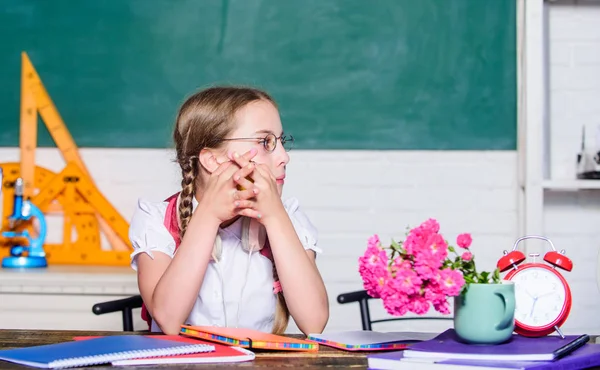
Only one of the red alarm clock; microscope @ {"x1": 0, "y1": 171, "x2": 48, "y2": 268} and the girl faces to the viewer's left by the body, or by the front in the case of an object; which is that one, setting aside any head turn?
the microscope

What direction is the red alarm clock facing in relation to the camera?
toward the camera

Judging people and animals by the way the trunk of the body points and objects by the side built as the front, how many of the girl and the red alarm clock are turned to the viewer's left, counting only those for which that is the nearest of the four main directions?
0

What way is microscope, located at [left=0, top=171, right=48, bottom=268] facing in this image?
to the viewer's left

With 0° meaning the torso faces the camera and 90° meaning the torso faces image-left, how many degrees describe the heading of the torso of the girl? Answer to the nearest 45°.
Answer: approximately 0°

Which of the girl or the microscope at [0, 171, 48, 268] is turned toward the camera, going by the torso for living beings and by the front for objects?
the girl

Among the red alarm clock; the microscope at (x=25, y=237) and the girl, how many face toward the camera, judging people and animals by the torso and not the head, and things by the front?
2

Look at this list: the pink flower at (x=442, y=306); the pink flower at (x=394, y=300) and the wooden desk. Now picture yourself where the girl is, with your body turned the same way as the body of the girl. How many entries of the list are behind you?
0

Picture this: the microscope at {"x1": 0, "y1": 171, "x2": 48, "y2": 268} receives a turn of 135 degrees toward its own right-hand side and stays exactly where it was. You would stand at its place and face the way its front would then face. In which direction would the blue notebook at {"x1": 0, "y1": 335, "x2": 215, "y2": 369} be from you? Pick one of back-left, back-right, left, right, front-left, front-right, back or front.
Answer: back-right
